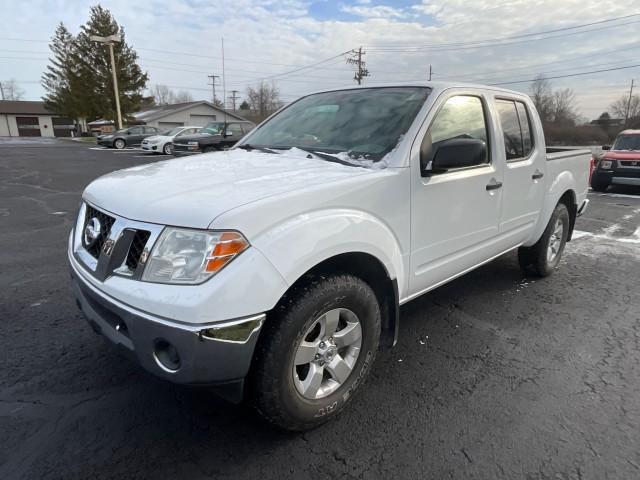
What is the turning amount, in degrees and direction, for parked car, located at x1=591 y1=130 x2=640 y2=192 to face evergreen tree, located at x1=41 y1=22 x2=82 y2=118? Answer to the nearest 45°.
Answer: approximately 90° to its right

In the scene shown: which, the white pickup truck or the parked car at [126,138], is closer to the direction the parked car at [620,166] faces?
the white pickup truck

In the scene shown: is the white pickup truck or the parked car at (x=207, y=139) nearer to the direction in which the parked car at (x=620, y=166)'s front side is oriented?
the white pickup truck

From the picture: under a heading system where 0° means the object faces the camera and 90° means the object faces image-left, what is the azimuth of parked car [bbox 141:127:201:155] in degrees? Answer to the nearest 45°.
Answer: approximately 45°

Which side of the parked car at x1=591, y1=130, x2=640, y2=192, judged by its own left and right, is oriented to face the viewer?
front

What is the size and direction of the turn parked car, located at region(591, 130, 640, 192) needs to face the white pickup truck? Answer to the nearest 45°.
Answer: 0° — it already faces it

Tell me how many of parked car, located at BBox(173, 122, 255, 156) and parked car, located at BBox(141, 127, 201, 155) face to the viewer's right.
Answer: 0

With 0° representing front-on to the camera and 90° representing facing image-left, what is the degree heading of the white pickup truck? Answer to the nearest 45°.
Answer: approximately 45°

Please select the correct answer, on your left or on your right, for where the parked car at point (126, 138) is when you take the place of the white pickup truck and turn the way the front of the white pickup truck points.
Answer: on your right

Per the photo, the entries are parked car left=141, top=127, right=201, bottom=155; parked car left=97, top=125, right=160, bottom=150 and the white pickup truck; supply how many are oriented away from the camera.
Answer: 0

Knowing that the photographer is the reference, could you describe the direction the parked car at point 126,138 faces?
facing the viewer and to the left of the viewer
